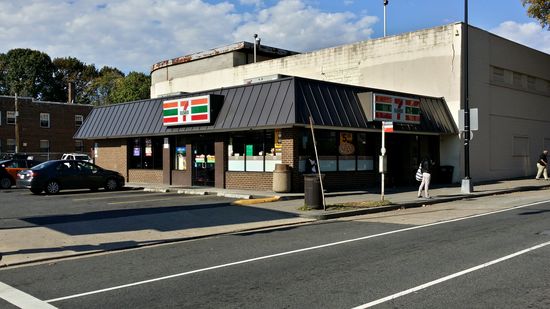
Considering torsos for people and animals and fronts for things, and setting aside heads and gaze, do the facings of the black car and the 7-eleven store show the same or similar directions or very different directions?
very different directions

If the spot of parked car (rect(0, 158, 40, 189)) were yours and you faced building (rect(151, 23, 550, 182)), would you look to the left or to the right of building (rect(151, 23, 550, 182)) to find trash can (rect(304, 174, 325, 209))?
right

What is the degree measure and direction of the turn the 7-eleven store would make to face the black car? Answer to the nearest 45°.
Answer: approximately 45° to its right

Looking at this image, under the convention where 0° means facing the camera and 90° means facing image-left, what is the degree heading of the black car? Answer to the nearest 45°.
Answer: approximately 225°

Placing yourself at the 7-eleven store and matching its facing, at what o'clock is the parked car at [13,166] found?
The parked car is roughly at 2 o'clock from the 7-eleven store.

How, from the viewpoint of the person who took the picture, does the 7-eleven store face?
facing the viewer and to the left of the viewer
